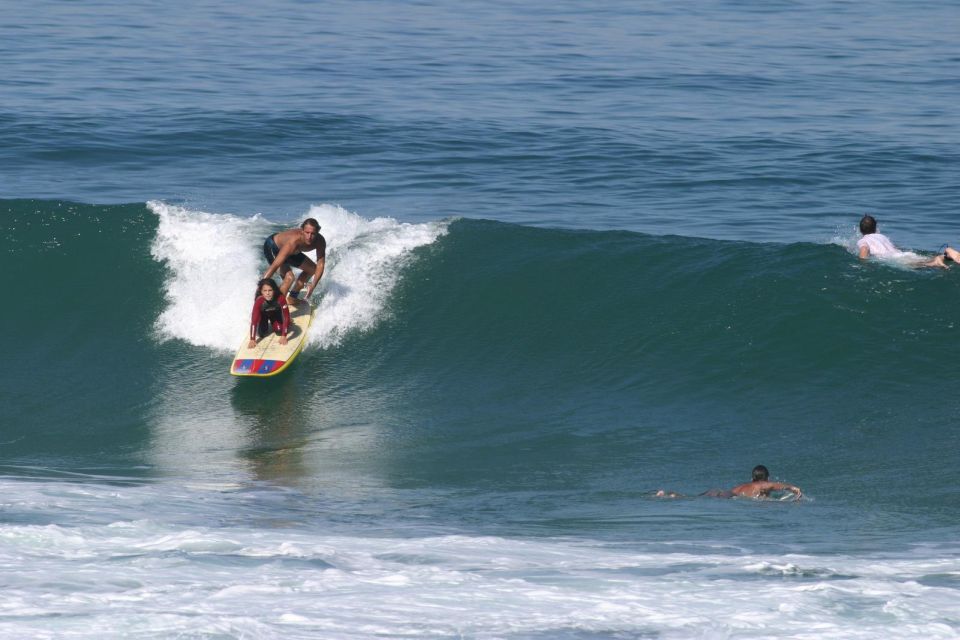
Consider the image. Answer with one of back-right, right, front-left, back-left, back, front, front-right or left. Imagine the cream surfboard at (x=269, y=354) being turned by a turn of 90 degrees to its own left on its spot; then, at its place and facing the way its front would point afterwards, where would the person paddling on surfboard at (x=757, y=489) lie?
front

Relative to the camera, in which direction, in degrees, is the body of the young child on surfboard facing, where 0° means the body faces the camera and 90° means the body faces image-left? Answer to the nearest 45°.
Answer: approximately 0°

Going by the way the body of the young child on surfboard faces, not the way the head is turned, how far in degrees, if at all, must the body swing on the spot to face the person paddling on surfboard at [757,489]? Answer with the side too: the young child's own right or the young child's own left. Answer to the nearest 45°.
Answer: approximately 45° to the young child's own left

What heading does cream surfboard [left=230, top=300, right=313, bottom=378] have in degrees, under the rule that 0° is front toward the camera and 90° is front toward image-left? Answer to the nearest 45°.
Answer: approximately 45°

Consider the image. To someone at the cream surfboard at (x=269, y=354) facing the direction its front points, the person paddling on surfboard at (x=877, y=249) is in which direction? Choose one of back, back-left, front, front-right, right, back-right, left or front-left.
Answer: back-left
